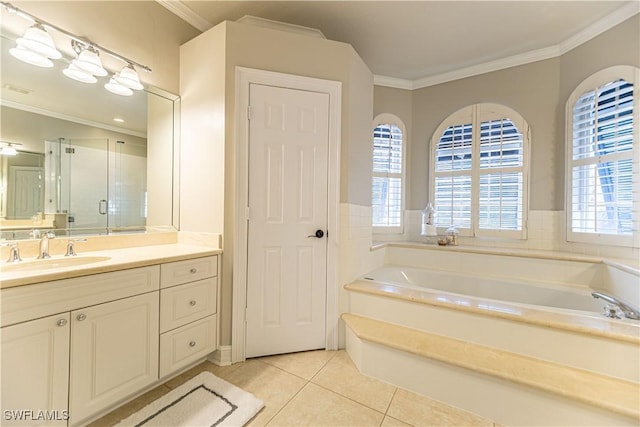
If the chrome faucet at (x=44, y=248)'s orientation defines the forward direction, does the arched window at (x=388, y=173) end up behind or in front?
in front

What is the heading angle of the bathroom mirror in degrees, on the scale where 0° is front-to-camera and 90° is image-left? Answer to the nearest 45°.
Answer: approximately 315°

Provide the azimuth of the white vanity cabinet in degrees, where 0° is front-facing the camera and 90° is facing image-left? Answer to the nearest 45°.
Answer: approximately 315°

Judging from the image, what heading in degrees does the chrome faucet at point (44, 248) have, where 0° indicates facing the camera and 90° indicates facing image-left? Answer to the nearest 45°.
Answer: approximately 315°

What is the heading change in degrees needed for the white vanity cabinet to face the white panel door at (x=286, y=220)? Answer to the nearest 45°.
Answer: approximately 45° to its left

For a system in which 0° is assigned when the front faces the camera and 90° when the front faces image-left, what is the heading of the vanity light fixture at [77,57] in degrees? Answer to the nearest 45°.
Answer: approximately 315°

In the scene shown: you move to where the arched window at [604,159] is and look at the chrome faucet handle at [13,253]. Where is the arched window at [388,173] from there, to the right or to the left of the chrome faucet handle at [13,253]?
right
